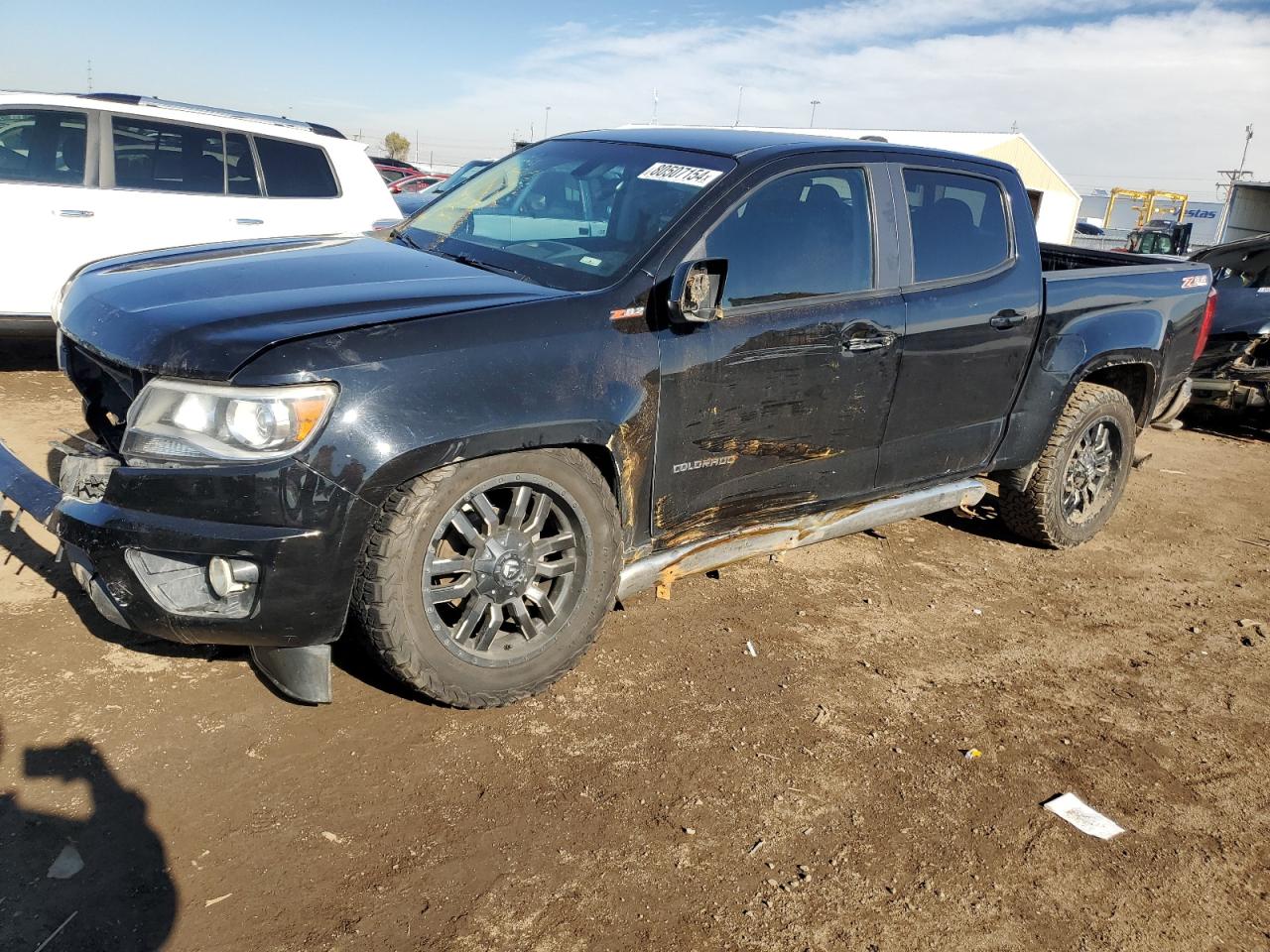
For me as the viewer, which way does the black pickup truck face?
facing the viewer and to the left of the viewer

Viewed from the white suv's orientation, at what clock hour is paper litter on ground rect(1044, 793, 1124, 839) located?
The paper litter on ground is roughly at 8 o'clock from the white suv.

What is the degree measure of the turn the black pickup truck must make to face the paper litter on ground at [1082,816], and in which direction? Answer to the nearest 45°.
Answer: approximately 135° to its left

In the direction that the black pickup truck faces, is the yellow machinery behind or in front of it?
behind

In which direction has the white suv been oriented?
to the viewer's left

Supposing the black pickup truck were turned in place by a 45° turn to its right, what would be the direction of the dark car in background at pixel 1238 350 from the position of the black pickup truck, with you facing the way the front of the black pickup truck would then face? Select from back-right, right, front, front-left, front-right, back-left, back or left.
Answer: back-right

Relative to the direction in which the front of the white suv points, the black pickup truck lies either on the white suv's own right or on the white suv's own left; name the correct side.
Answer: on the white suv's own left

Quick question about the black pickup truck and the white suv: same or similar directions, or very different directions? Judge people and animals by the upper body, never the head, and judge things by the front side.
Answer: same or similar directions

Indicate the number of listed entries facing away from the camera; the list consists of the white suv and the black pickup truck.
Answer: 0
